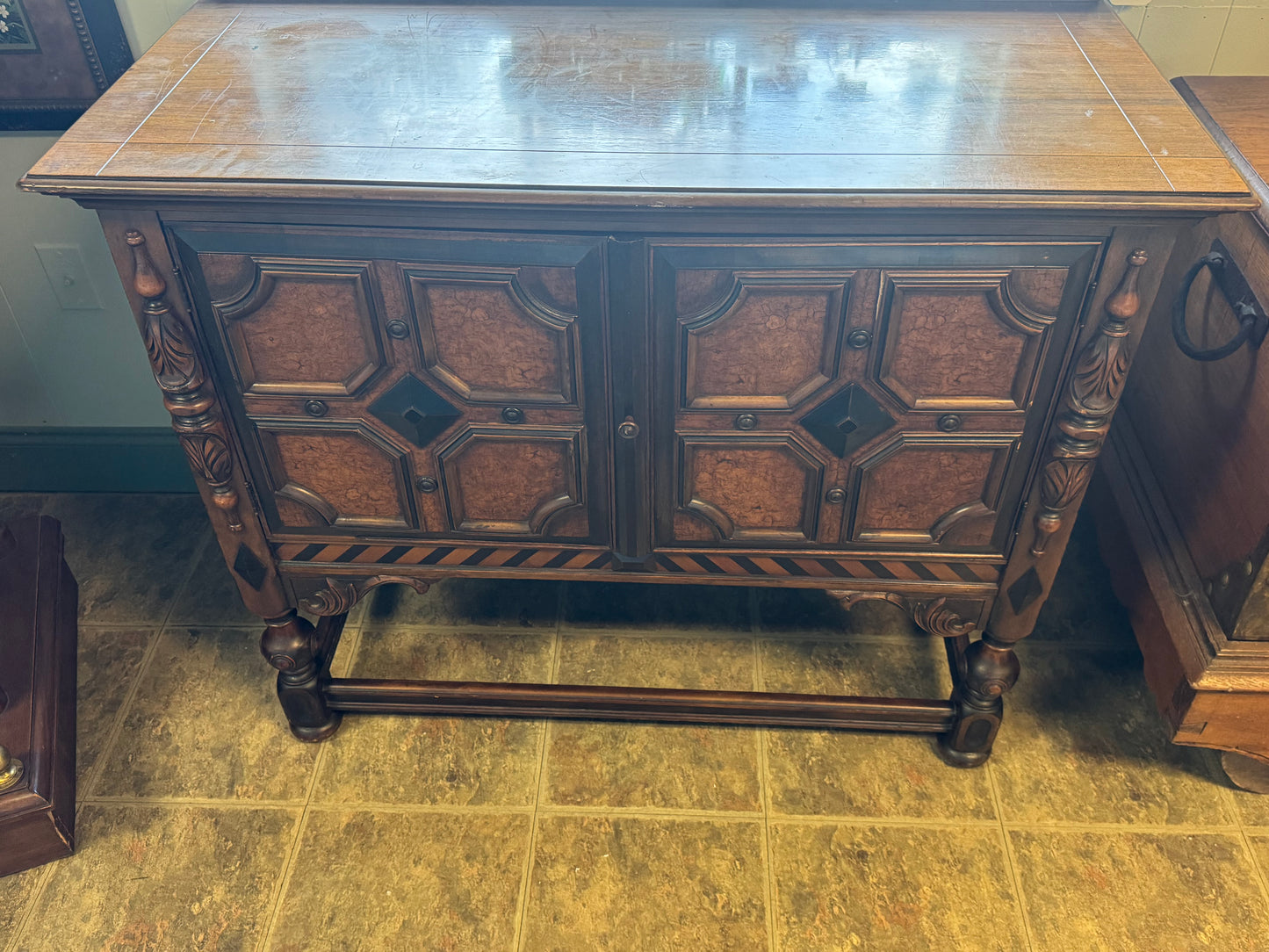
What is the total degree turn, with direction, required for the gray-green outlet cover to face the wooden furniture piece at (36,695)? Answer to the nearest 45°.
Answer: approximately 45° to its right

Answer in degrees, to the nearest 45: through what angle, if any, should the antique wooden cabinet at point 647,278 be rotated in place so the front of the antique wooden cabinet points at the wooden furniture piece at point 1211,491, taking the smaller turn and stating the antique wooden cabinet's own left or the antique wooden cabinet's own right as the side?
approximately 90° to the antique wooden cabinet's own left

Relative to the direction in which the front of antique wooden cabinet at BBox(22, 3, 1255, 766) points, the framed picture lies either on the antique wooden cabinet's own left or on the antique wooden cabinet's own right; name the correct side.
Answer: on the antique wooden cabinet's own right

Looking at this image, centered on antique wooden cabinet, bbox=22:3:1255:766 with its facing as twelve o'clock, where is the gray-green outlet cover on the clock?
The gray-green outlet cover is roughly at 4 o'clock from the antique wooden cabinet.

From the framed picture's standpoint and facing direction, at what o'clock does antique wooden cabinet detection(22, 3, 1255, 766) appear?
The antique wooden cabinet is roughly at 11 o'clock from the framed picture.

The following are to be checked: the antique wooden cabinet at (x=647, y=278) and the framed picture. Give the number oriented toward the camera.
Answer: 2

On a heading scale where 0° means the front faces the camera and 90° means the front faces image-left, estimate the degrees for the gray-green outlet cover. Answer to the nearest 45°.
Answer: approximately 0°

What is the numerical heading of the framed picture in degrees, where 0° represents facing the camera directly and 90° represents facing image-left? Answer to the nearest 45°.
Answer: approximately 0°

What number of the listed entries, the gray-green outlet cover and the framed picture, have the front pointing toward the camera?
2
